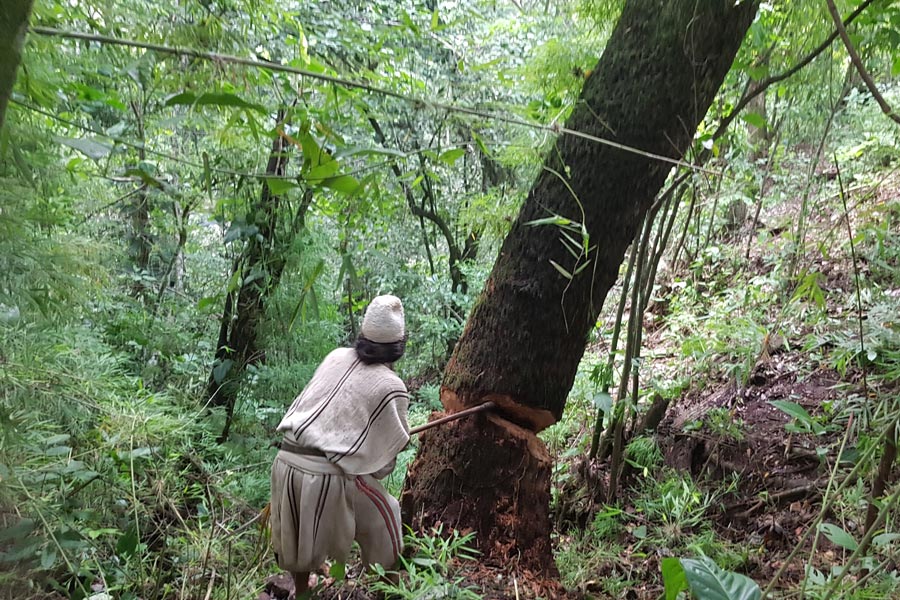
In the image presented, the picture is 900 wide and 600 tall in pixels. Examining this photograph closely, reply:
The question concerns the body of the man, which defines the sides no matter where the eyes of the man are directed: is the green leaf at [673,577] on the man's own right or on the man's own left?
on the man's own right

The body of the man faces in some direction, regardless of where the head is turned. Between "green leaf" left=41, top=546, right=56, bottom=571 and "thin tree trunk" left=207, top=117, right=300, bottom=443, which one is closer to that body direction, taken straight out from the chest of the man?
the thin tree trunk

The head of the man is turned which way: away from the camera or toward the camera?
away from the camera

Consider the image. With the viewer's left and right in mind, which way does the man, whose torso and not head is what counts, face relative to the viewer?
facing away from the viewer and to the right of the viewer

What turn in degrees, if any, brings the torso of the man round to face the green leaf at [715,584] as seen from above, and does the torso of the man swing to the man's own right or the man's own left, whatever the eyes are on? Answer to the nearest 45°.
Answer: approximately 90° to the man's own right

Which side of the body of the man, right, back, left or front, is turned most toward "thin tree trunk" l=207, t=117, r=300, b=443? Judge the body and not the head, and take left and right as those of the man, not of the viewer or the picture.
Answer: left

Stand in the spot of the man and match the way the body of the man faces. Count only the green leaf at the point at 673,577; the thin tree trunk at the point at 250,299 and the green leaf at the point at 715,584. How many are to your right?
2
